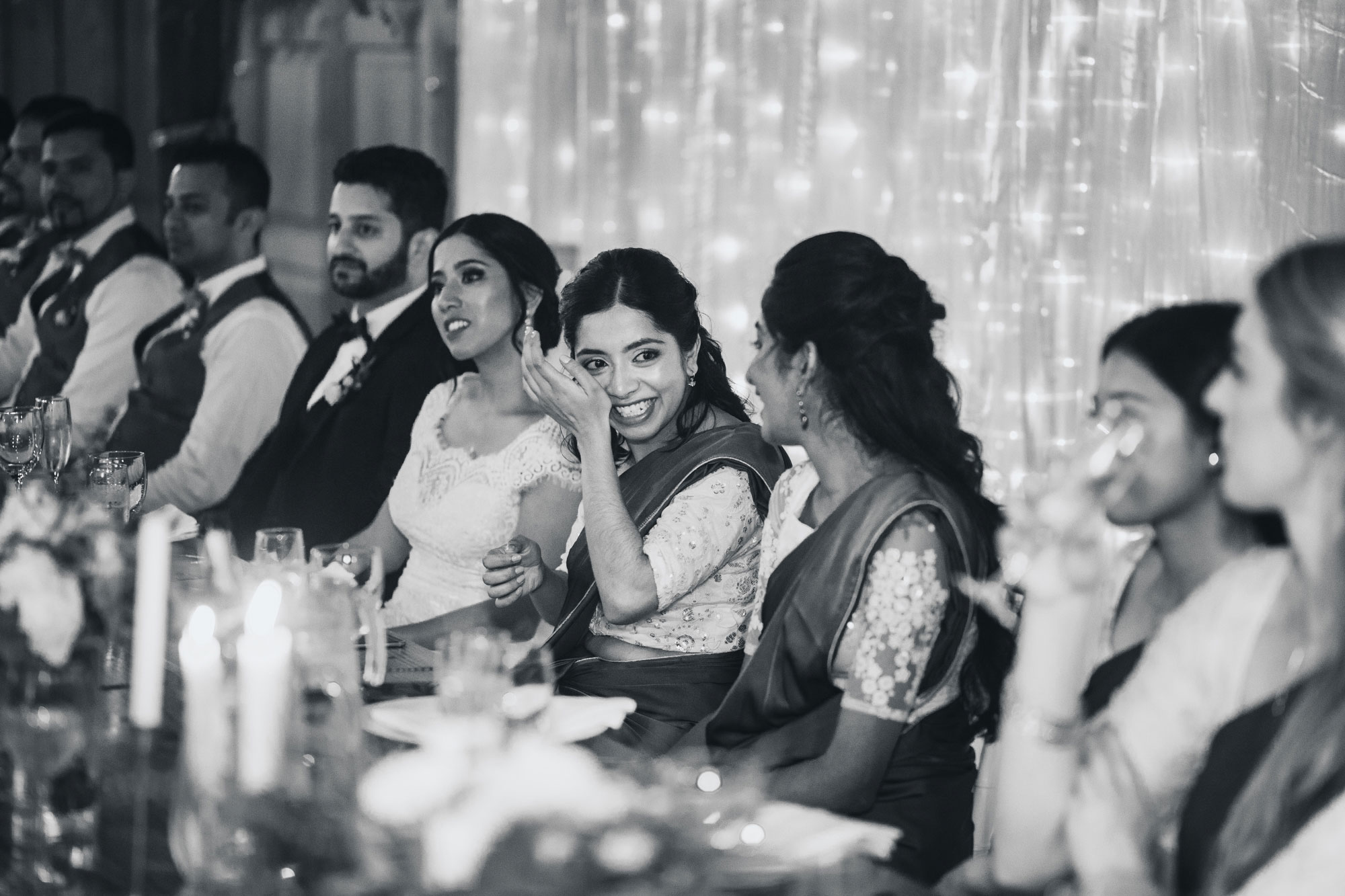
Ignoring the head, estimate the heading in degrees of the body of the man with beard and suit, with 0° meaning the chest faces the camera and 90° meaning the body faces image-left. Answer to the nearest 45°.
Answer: approximately 45°

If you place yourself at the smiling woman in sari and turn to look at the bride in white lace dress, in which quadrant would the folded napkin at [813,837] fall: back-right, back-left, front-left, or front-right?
back-left

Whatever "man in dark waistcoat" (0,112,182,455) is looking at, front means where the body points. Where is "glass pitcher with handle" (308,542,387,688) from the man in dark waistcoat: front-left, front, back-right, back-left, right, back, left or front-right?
front-left

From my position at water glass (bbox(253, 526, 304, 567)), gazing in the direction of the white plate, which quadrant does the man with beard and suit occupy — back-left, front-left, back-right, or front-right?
back-left

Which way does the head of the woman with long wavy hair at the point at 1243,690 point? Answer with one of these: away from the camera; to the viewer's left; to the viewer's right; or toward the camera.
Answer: to the viewer's left

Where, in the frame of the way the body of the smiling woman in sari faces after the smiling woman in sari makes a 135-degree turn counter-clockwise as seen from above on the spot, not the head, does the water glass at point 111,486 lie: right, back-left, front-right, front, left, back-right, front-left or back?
back

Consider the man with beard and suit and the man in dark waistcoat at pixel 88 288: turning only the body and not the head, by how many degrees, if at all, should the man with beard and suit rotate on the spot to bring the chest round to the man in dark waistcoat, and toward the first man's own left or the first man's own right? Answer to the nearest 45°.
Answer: approximately 90° to the first man's own right

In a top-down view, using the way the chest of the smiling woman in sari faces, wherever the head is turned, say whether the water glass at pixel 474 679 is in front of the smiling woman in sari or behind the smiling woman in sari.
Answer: in front

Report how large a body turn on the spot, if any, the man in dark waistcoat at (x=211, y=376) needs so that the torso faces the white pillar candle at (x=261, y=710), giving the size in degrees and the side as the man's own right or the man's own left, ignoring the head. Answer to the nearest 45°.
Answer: approximately 45° to the man's own left

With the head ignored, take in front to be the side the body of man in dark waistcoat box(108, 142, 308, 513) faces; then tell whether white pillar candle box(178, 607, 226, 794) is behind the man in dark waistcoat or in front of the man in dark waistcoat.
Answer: in front

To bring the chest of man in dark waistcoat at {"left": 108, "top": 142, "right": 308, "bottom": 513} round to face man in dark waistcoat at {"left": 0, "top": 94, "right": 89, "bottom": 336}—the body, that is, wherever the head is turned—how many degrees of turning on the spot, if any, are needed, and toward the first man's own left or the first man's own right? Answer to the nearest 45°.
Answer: approximately 135° to the first man's own right
